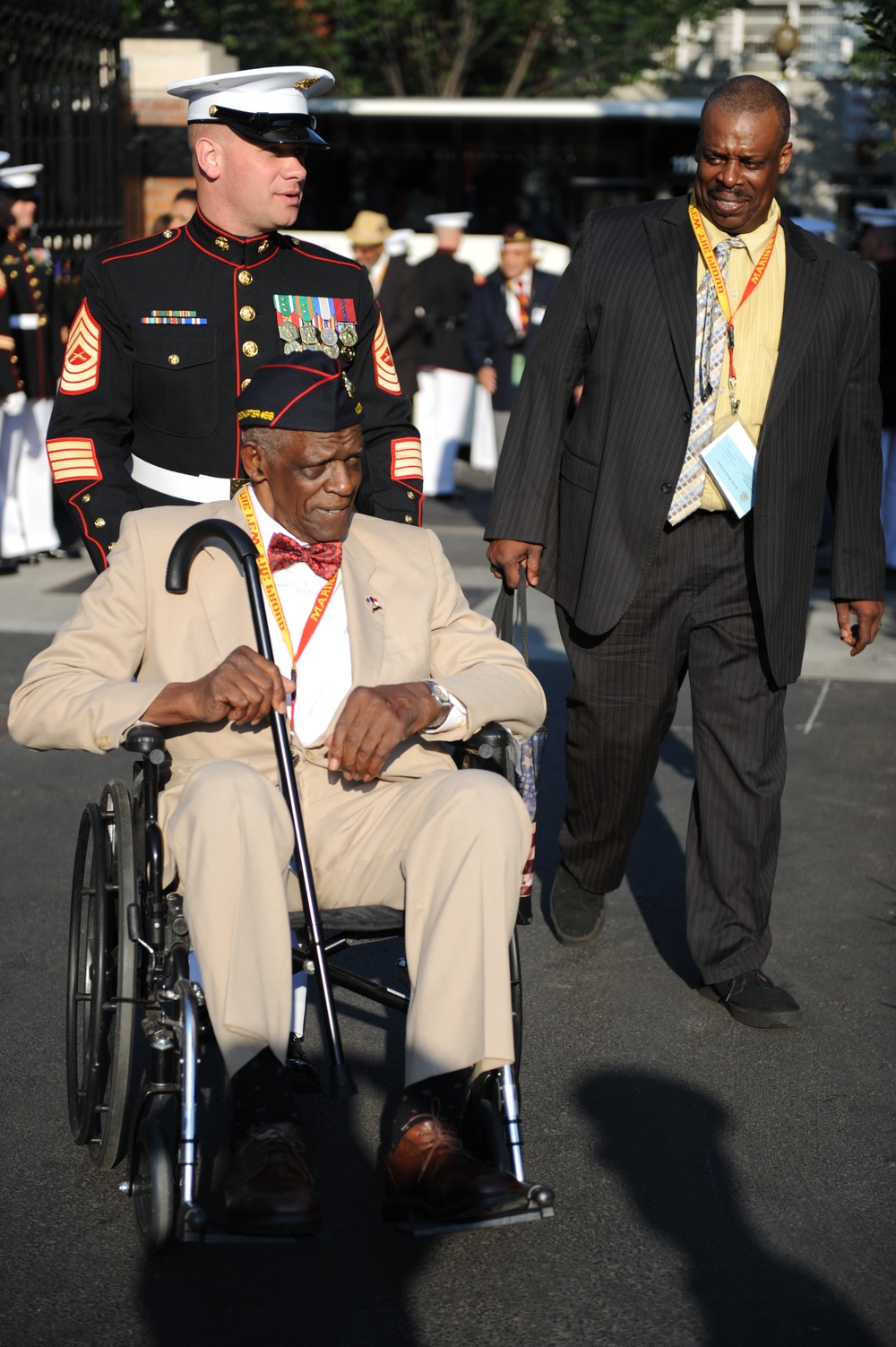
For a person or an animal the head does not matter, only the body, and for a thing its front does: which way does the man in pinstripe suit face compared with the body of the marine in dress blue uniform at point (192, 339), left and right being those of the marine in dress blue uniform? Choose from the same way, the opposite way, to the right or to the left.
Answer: the same way

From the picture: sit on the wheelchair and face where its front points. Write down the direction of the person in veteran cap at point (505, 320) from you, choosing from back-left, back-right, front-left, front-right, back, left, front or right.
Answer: back

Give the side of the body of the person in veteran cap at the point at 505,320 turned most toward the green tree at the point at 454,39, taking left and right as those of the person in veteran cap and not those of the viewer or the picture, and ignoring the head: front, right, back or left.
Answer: back

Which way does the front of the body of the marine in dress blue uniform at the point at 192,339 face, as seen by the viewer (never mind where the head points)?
toward the camera

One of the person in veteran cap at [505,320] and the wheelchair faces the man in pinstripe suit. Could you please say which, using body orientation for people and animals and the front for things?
the person in veteran cap

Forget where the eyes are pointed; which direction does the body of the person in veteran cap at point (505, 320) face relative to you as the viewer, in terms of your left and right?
facing the viewer

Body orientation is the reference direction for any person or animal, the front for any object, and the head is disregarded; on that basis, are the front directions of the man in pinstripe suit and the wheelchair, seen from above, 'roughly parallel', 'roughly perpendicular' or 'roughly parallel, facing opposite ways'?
roughly parallel

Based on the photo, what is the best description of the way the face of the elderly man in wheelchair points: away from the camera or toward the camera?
toward the camera

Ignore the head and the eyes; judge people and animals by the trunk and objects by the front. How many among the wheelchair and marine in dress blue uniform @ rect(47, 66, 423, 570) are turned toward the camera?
2

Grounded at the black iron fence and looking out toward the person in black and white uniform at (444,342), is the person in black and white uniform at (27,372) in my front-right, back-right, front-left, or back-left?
front-right

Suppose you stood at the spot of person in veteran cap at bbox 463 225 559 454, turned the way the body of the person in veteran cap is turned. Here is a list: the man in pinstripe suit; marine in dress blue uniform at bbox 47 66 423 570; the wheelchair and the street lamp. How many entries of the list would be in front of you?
3

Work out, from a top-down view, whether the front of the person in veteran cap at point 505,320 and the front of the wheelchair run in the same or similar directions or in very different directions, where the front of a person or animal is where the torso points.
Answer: same or similar directions

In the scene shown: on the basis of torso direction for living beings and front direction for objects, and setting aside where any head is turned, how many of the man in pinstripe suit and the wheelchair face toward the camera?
2
